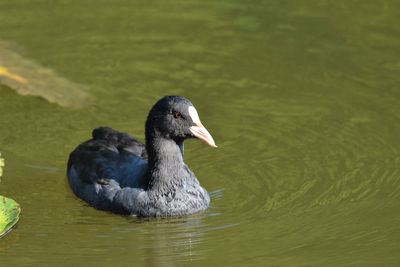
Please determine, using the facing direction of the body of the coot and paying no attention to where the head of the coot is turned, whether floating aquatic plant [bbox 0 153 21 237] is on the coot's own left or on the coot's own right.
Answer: on the coot's own right

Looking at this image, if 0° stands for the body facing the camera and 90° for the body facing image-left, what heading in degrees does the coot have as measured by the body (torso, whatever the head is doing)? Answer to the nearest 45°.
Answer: approximately 315°
